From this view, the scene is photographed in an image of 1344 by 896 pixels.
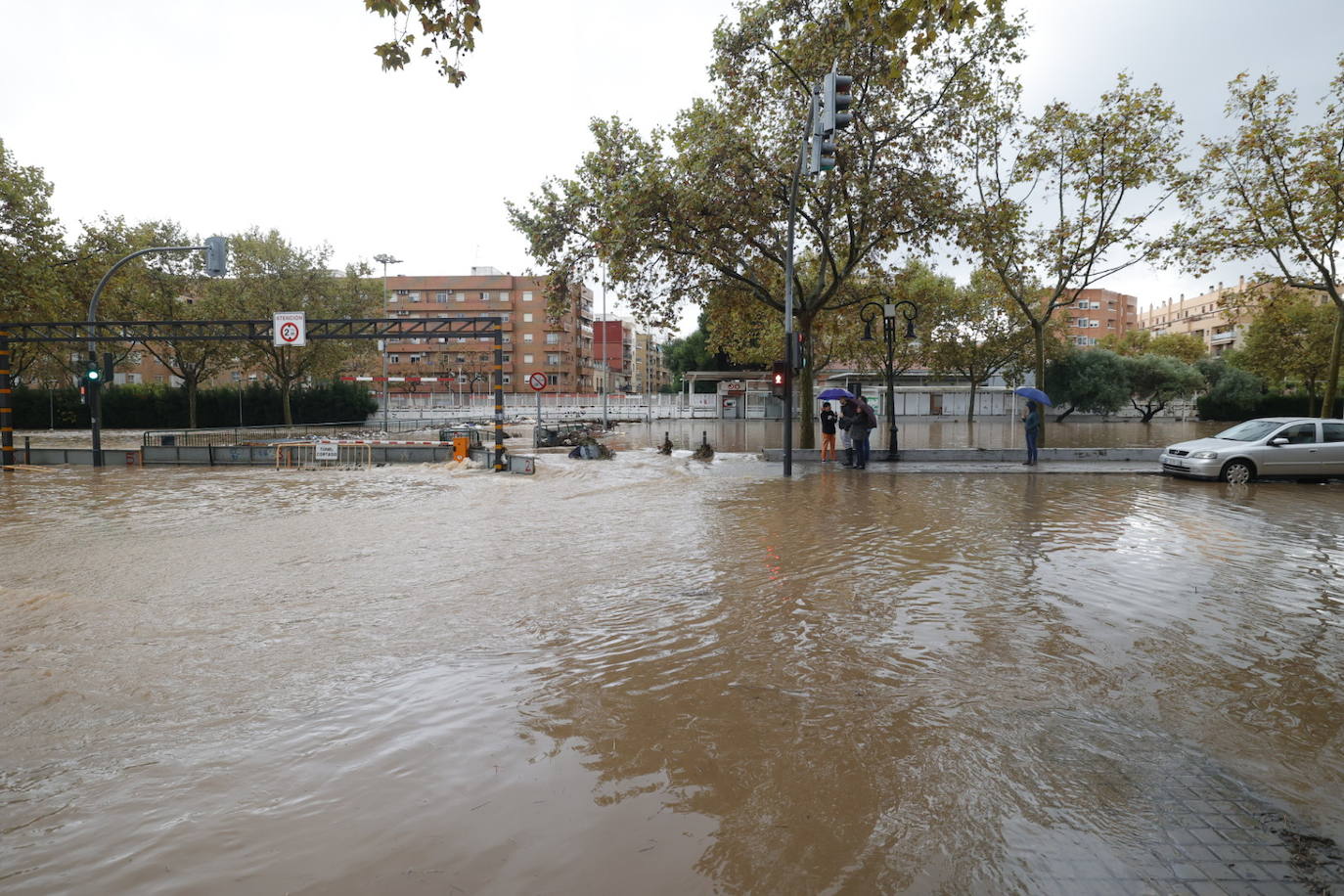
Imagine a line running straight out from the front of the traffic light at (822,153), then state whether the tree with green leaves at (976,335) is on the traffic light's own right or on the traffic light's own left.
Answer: on the traffic light's own left

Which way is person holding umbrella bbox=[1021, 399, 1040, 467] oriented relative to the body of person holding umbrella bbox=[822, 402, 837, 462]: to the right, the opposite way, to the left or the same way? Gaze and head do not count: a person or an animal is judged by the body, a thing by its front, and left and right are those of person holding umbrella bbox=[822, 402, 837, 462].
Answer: to the right

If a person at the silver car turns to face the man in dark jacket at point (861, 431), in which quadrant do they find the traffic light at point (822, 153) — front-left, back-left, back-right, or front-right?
front-left

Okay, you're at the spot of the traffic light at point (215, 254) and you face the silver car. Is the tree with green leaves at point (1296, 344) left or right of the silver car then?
left

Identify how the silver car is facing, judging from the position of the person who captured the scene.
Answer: facing the viewer and to the left of the viewer

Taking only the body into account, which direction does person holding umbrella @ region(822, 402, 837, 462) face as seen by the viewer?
toward the camera

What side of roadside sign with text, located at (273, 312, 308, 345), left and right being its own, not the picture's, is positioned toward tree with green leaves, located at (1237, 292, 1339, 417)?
left

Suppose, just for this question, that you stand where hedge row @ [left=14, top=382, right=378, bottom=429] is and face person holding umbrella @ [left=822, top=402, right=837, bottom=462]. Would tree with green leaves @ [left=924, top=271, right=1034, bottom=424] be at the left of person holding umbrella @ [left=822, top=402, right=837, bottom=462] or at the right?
left

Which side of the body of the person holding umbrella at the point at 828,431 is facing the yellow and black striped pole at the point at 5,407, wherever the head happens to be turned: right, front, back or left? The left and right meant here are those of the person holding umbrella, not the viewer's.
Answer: right

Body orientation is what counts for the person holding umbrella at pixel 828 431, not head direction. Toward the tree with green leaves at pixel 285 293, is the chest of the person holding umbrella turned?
no

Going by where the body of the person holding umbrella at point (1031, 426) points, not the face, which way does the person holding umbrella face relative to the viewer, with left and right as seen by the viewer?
facing to the left of the viewer

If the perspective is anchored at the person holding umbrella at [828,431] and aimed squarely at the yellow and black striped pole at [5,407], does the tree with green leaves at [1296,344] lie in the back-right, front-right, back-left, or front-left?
back-right

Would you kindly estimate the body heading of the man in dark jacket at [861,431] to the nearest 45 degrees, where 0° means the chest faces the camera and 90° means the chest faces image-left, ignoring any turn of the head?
approximately 45°
